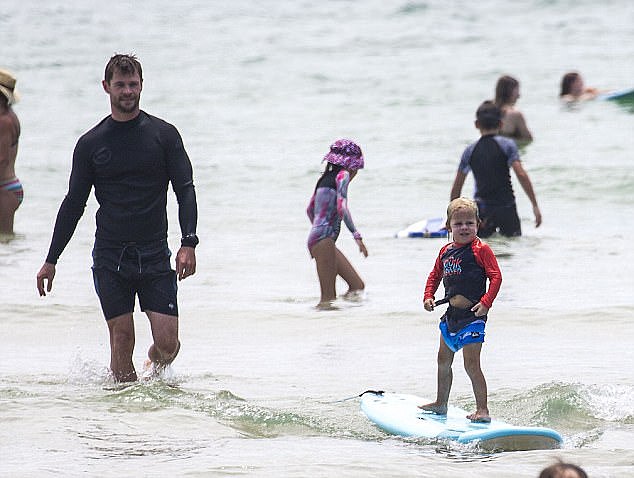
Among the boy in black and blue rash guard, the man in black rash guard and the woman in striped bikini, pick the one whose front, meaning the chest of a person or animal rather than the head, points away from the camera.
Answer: the boy in black and blue rash guard

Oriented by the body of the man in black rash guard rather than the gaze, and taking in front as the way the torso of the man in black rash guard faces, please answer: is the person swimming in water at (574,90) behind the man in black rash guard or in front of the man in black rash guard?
behind

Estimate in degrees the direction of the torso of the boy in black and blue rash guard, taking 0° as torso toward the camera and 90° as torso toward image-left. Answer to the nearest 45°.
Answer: approximately 180°

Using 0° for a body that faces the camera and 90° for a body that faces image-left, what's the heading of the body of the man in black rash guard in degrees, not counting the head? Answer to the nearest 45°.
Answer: approximately 0°

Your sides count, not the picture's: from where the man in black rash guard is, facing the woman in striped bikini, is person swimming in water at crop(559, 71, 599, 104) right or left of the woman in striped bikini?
right

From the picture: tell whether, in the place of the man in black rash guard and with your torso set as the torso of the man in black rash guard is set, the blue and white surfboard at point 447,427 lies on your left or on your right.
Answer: on your left

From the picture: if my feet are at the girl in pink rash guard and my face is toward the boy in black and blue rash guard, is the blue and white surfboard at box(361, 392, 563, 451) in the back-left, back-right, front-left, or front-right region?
back-right

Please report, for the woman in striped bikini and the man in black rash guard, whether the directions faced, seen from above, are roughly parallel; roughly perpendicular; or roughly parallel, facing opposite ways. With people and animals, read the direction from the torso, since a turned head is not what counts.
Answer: roughly perpendicular
